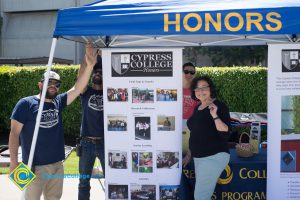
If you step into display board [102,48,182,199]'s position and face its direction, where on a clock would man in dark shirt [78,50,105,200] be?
The man in dark shirt is roughly at 4 o'clock from the display board.

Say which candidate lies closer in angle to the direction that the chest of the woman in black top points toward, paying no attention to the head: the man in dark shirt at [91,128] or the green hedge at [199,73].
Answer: the man in dark shirt

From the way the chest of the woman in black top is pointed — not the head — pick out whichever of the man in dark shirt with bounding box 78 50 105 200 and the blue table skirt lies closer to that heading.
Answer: the man in dark shirt

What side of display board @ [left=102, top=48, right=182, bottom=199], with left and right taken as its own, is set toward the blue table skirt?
left

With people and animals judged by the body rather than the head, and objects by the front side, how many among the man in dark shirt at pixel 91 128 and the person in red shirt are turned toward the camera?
2

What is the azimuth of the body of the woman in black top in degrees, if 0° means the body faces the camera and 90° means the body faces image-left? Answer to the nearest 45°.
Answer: approximately 45°

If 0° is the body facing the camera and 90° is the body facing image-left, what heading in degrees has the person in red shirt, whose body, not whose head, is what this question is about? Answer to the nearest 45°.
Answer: approximately 0°
